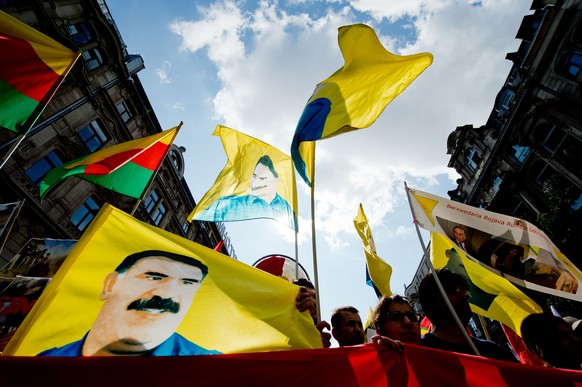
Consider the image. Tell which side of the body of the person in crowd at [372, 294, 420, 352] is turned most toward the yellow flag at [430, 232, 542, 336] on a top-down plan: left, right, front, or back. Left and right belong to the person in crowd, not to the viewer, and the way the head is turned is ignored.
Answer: left

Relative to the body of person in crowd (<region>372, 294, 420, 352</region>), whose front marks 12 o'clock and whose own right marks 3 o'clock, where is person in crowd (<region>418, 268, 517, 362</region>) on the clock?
person in crowd (<region>418, 268, 517, 362</region>) is roughly at 10 o'clock from person in crowd (<region>372, 294, 420, 352</region>).

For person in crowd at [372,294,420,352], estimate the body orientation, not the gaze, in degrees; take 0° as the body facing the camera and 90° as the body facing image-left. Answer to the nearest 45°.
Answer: approximately 315°

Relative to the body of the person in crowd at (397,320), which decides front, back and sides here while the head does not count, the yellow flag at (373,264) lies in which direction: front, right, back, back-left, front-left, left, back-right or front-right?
back-left

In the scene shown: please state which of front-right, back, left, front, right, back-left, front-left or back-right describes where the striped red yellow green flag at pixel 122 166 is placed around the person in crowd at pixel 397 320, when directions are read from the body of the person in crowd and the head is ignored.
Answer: back-right

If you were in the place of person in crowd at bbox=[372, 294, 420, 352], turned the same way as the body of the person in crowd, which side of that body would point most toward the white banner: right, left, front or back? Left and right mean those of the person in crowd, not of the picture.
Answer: left

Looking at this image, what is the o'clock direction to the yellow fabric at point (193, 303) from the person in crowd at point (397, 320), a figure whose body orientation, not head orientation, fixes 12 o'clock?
The yellow fabric is roughly at 3 o'clock from the person in crowd.

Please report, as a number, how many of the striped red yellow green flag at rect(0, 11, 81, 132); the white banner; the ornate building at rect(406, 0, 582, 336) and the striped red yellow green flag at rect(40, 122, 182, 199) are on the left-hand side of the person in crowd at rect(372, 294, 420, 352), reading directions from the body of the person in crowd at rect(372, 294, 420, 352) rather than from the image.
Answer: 2

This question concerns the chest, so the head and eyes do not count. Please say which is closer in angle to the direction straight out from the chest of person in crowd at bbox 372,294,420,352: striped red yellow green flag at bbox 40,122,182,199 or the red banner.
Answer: the red banner
